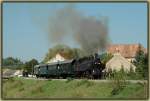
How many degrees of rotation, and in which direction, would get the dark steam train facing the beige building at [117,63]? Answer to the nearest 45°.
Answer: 0° — it already faces it

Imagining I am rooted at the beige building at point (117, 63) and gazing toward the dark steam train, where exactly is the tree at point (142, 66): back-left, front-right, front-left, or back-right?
back-left

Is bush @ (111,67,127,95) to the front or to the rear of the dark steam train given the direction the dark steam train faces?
to the front

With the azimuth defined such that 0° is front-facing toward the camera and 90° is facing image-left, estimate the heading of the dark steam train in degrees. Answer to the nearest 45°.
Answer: approximately 315°

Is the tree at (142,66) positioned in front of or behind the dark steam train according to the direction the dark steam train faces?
in front
